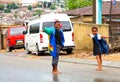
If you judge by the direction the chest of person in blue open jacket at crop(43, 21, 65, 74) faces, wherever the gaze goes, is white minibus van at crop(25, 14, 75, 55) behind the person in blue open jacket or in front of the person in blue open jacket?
behind
